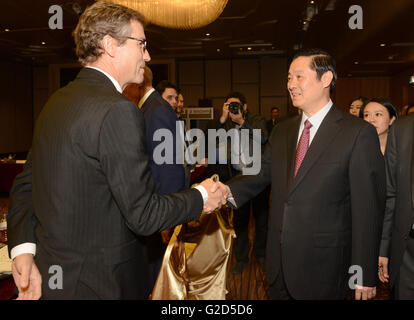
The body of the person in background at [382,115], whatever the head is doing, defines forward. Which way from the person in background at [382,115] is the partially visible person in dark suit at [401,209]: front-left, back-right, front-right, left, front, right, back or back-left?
front-left

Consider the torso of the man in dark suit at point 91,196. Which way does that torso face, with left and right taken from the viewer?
facing away from the viewer and to the right of the viewer

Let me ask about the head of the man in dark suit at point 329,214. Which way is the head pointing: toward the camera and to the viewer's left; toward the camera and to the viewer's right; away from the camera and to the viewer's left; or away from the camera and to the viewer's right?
toward the camera and to the viewer's left

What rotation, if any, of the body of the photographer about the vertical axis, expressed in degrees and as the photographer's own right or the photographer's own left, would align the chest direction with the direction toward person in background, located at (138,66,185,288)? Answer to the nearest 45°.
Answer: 0° — they already face them

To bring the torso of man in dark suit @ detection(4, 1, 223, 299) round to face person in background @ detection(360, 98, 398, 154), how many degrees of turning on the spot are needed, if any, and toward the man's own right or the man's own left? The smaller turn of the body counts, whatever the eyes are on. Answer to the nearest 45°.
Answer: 0° — they already face them

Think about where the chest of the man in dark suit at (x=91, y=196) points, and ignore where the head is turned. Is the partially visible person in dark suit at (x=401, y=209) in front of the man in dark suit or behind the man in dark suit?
in front

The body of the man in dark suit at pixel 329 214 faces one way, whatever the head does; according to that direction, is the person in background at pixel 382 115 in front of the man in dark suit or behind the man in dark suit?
behind

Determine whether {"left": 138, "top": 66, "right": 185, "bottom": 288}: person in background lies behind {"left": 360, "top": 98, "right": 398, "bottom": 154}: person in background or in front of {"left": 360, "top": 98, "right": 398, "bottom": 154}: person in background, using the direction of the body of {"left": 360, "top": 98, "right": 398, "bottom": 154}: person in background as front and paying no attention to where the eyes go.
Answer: in front

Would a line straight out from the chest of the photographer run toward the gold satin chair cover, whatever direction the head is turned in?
yes

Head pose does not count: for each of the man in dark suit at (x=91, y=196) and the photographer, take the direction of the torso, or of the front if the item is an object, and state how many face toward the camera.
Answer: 1
